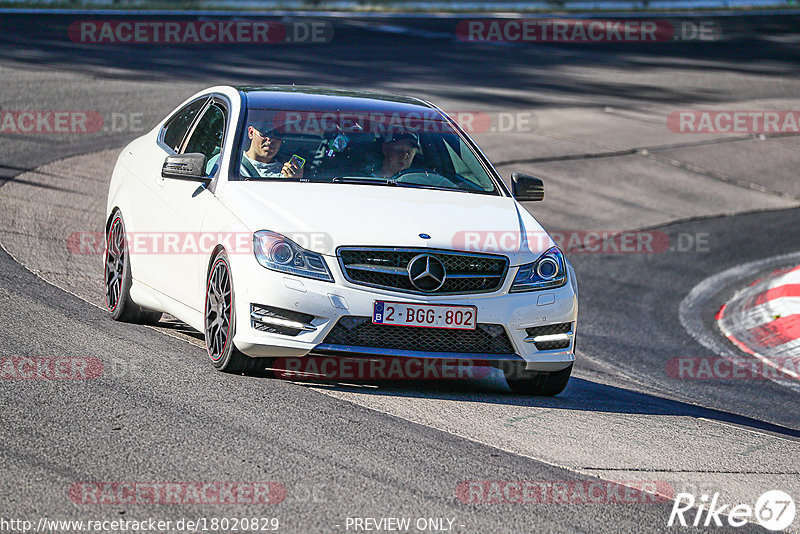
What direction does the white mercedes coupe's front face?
toward the camera

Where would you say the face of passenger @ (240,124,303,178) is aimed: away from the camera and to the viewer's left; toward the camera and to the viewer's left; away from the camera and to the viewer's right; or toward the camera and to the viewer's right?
toward the camera and to the viewer's right
